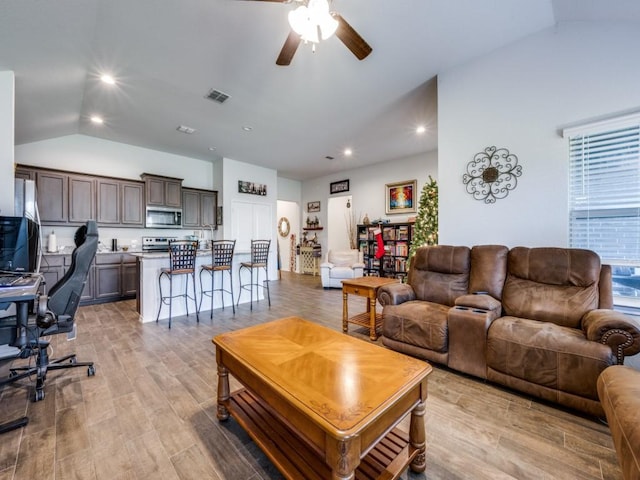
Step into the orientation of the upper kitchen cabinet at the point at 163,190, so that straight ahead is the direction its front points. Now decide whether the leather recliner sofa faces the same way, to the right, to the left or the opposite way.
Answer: to the right

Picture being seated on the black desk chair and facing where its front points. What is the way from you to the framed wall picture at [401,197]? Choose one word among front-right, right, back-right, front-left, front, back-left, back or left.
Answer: back

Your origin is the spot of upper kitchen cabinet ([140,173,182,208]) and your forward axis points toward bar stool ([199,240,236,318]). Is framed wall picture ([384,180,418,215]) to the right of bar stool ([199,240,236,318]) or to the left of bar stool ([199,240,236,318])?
left

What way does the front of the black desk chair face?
to the viewer's left

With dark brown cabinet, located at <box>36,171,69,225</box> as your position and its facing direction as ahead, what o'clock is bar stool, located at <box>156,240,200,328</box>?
The bar stool is roughly at 11 o'clock from the dark brown cabinet.

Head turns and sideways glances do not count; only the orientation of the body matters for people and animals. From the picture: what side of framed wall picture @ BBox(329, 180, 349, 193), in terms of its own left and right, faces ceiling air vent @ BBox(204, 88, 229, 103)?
front

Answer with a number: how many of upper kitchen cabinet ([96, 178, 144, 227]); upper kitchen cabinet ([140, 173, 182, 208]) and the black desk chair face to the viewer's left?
1

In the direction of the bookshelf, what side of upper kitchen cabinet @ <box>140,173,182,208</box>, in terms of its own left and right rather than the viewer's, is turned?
left

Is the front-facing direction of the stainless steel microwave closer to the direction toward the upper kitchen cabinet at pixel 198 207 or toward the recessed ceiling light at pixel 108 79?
the recessed ceiling light

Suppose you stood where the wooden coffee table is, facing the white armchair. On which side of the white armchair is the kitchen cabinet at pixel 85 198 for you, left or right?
left

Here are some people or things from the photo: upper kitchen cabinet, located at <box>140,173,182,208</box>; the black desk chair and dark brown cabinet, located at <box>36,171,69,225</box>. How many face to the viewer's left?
1

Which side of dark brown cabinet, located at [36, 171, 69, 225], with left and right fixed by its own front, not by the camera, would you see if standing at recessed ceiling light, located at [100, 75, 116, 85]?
front
